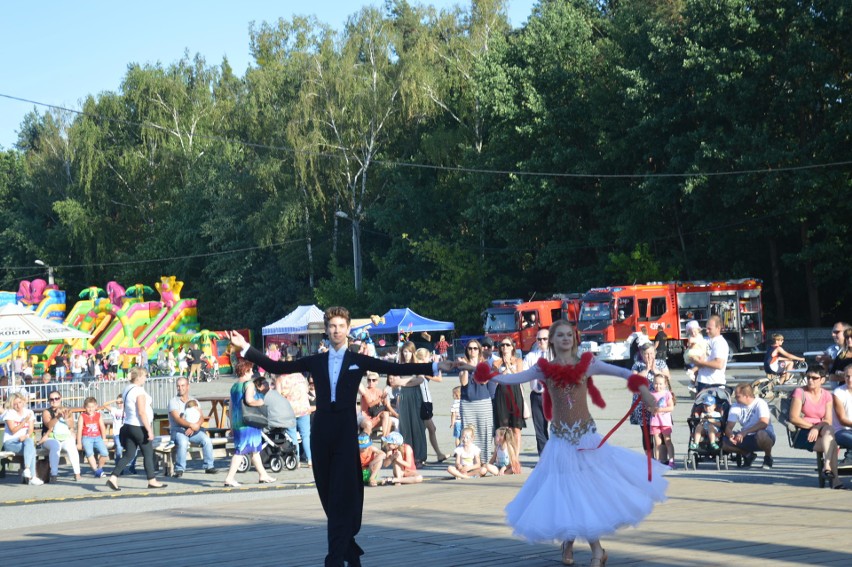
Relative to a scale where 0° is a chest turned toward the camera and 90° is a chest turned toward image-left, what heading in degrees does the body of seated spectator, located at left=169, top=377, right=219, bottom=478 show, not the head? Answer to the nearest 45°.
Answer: approximately 315°

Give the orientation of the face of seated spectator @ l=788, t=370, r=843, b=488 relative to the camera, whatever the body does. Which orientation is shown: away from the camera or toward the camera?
toward the camera

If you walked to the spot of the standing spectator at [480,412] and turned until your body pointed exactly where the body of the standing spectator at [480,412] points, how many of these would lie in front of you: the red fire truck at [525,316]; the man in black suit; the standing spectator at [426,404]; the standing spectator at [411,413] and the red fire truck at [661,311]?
1

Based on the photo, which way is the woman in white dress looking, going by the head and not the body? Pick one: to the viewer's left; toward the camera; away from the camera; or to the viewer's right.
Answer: toward the camera

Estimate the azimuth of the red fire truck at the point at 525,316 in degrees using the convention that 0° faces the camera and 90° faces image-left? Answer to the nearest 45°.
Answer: approximately 45°

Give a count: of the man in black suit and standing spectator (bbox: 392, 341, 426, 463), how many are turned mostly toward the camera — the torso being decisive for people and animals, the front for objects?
2

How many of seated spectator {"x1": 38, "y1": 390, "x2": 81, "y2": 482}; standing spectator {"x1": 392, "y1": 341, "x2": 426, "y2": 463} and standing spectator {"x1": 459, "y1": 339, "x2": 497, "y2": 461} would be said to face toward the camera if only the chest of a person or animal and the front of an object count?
3

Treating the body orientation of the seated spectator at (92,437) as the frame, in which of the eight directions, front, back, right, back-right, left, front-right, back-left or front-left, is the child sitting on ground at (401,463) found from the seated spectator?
front-left

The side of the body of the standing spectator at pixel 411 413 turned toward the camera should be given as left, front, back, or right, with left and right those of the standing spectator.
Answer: front

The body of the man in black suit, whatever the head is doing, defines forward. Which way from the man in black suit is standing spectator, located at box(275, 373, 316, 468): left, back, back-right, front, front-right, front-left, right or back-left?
back

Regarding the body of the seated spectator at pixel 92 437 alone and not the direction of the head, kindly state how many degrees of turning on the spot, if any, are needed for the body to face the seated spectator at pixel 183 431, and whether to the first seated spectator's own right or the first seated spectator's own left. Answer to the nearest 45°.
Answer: approximately 45° to the first seated spectator's own left

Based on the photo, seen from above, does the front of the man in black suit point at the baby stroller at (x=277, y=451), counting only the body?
no

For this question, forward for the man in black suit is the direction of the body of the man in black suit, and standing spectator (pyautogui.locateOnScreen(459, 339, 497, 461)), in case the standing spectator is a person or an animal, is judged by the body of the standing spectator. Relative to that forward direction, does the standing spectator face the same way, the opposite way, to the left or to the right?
the same way

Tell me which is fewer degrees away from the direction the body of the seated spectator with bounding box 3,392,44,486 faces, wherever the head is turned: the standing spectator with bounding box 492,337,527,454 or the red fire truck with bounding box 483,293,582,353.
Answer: the standing spectator

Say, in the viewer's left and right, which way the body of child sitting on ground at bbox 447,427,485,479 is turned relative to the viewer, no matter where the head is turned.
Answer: facing the viewer

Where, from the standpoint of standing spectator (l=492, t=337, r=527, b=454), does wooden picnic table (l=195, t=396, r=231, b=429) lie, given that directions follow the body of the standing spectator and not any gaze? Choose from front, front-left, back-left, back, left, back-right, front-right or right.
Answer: back-right

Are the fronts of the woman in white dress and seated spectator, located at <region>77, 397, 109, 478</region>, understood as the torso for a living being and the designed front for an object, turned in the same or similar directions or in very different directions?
same or similar directions

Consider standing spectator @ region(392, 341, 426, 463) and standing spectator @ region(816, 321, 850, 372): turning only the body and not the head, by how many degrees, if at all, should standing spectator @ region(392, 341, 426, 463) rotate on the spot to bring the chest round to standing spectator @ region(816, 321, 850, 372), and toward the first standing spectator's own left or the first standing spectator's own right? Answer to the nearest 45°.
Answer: approximately 90° to the first standing spectator's own left

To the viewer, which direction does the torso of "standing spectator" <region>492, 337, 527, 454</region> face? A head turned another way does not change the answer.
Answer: toward the camera
